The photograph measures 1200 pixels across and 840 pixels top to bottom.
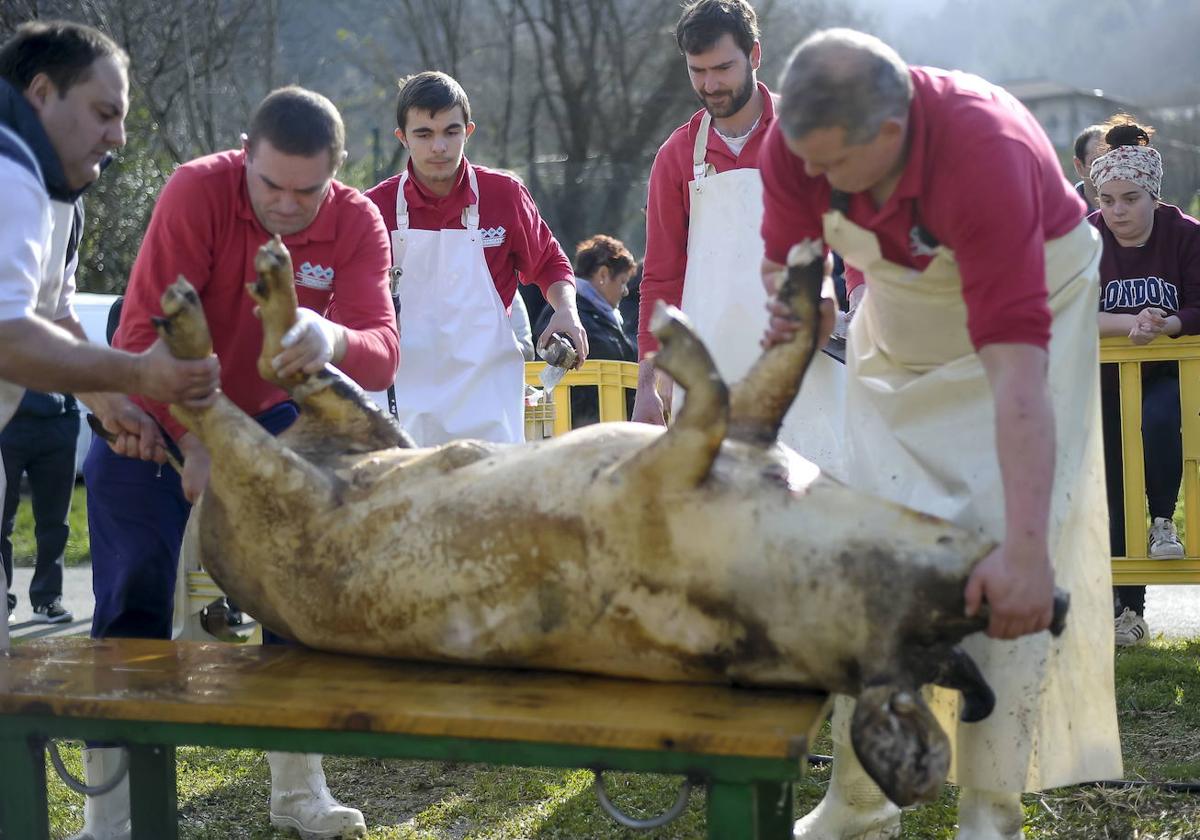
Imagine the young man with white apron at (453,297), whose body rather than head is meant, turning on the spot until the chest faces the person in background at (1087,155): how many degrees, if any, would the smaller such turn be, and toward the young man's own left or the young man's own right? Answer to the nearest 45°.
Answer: approximately 135° to the young man's own left

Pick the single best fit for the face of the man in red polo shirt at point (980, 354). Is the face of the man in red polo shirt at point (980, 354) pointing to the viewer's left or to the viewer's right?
to the viewer's left

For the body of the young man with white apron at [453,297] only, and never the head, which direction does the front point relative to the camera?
toward the camera

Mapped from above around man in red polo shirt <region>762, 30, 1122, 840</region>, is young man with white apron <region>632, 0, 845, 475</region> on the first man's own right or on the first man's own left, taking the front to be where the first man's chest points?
on the first man's own right

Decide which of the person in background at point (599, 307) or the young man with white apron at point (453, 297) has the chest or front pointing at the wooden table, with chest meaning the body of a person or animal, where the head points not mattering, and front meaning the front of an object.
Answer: the young man with white apron

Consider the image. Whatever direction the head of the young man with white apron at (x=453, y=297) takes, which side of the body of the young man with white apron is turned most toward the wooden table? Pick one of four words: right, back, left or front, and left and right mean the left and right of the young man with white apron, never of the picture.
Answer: front

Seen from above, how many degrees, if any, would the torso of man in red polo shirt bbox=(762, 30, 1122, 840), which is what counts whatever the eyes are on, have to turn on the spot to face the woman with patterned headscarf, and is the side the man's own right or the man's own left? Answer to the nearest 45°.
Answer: approximately 135° to the man's own right
